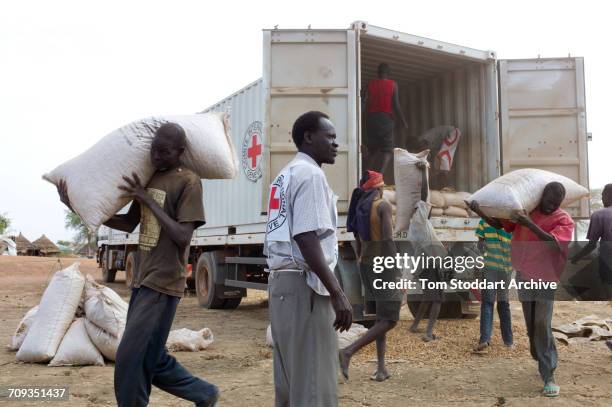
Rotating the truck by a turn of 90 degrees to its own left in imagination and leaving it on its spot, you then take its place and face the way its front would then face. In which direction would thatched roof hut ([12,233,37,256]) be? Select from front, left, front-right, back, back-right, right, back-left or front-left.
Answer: right

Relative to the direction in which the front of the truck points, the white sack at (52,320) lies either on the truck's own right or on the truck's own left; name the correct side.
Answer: on the truck's own left

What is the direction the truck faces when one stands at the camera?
facing away from the viewer and to the left of the viewer

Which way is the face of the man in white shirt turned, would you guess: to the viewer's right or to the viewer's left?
to the viewer's right

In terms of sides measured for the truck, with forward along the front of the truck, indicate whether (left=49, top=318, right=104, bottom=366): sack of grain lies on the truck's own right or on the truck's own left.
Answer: on the truck's own left

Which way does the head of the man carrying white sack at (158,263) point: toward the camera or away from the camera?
toward the camera

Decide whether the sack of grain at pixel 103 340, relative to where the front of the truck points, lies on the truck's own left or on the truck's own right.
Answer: on the truck's own left

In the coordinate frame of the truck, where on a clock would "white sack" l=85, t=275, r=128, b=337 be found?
The white sack is roughly at 9 o'clock from the truck.

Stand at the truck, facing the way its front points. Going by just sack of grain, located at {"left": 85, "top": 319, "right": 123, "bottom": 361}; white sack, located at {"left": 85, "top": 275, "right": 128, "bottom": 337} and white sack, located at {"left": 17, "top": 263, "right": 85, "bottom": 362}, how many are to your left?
3

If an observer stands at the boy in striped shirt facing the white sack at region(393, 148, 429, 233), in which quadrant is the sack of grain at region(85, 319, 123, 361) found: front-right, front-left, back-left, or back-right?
front-left

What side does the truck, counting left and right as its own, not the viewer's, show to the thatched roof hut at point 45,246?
front

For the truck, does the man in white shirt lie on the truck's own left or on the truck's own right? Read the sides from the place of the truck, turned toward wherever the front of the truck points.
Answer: on the truck's own left
